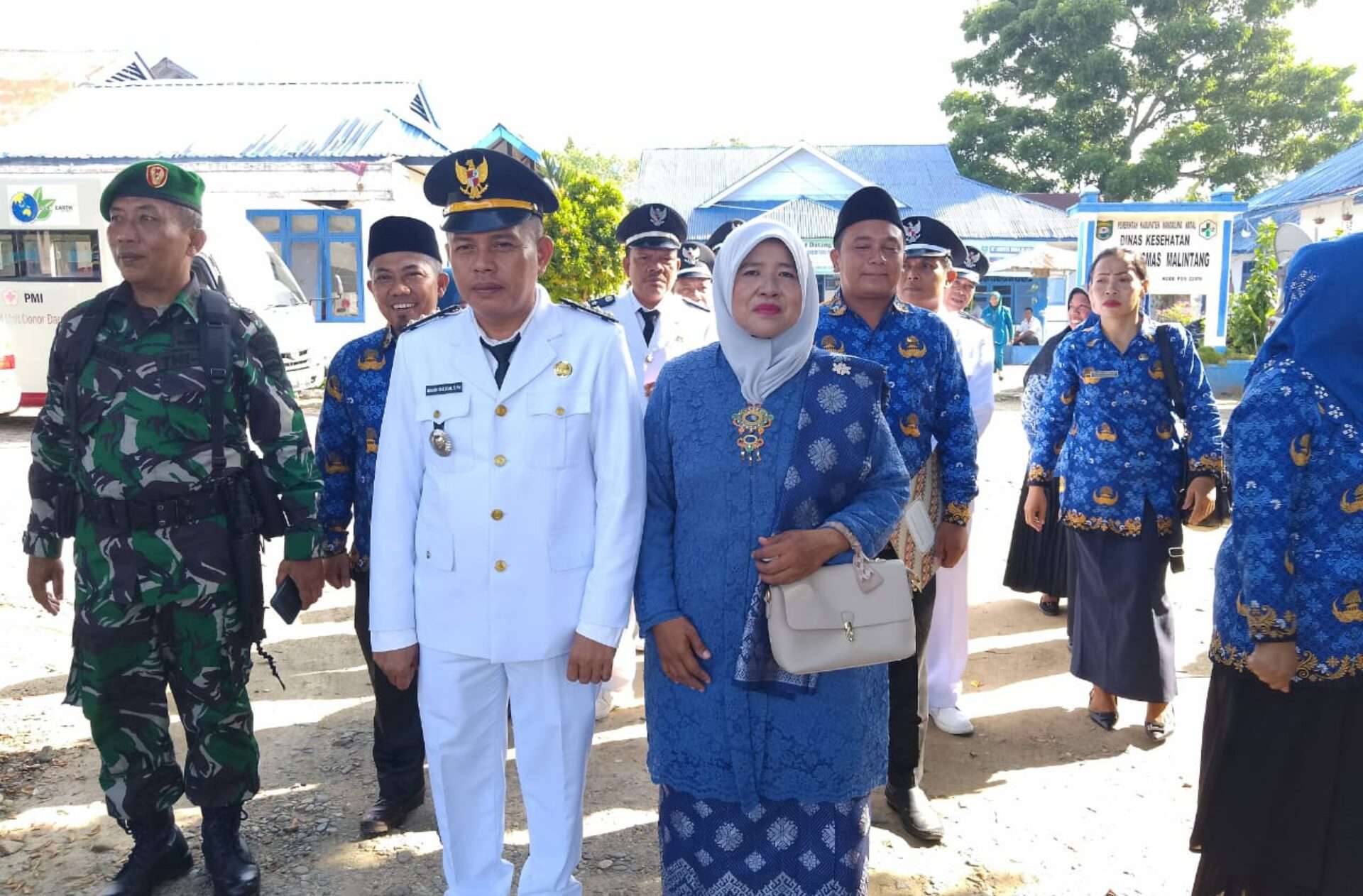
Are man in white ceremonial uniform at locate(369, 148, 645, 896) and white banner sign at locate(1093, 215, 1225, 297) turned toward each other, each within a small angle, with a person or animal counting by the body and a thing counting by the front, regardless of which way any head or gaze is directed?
no

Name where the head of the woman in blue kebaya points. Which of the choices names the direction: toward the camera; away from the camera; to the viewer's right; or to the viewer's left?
toward the camera

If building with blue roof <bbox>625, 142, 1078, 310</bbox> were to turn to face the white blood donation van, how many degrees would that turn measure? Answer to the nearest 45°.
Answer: approximately 45° to its right

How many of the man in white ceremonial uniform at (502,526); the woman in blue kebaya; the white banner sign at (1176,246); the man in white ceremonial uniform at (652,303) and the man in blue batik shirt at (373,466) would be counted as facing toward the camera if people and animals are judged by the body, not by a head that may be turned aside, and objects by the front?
5

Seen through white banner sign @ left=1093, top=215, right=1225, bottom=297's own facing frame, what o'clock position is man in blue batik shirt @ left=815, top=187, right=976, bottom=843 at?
The man in blue batik shirt is roughly at 12 o'clock from the white banner sign.

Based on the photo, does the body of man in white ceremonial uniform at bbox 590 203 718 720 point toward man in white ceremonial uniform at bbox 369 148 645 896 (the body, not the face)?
yes

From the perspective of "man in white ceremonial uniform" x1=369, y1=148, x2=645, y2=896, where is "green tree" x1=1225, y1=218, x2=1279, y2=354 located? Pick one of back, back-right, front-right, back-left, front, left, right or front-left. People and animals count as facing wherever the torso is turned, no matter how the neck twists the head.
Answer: back-left

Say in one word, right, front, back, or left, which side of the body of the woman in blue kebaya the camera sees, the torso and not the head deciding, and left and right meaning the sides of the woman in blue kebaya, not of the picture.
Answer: front

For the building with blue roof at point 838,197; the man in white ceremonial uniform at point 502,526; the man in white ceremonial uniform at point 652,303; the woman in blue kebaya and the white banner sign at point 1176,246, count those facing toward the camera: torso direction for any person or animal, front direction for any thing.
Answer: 5

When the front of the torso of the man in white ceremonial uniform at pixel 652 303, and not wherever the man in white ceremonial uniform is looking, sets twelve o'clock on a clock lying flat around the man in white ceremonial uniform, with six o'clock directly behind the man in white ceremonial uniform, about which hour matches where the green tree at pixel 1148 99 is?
The green tree is roughly at 7 o'clock from the man in white ceremonial uniform.

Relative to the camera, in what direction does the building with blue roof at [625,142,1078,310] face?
facing the viewer

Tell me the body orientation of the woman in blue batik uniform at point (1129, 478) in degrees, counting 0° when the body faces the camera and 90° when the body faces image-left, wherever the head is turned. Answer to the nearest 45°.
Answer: approximately 0°

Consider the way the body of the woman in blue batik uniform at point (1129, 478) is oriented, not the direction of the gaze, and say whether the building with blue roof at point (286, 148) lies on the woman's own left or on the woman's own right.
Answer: on the woman's own right

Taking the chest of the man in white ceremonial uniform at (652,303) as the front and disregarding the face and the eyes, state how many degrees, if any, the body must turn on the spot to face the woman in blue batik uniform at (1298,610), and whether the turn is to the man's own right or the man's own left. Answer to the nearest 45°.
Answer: approximately 45° to the man's own left

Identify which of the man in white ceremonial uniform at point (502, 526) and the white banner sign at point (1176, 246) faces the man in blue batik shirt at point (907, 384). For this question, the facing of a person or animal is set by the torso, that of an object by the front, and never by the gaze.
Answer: the white banner sign

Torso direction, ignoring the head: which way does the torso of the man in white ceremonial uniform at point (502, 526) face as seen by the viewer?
toward the camera

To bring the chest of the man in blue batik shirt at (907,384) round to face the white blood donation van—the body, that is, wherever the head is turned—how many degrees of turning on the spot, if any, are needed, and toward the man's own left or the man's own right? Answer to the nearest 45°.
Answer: approximately 135° to the man's own right
